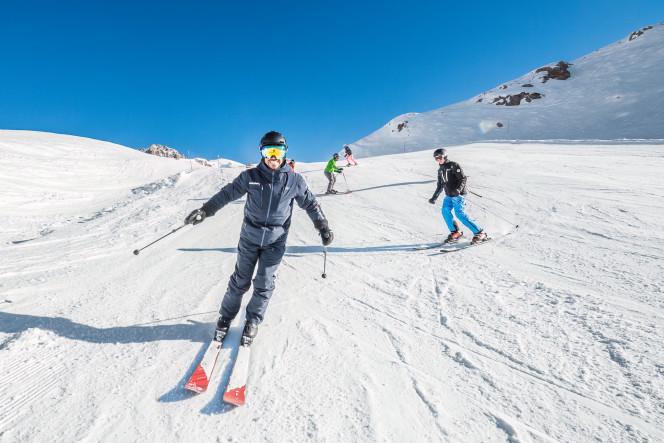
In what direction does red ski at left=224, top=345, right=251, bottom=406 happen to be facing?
toward the camera

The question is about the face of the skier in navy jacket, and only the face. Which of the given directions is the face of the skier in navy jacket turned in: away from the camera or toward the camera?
toward the camera

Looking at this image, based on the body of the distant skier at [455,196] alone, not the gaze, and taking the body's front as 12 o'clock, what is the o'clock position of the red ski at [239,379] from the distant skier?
The red ski is roughly at 11 o'clock from the distant skier.

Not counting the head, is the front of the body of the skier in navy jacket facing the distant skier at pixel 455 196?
no

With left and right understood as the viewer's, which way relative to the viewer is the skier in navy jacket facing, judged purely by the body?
facing the viewer

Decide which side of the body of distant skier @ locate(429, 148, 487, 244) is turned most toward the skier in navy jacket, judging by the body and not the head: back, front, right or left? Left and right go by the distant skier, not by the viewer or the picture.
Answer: front

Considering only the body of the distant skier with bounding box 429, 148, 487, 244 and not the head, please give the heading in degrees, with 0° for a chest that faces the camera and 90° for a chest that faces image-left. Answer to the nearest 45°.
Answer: approximately 45°

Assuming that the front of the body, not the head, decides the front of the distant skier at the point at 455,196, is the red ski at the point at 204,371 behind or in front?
in front

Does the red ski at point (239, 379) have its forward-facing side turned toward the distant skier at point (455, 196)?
no
